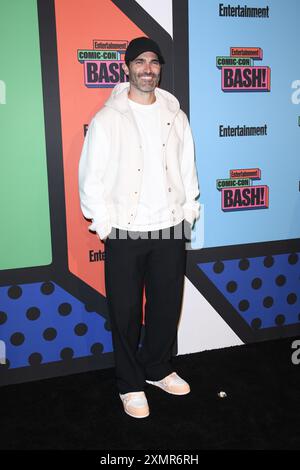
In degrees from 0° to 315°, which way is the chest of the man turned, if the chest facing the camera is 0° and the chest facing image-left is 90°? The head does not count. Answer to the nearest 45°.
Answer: approximately 315°
